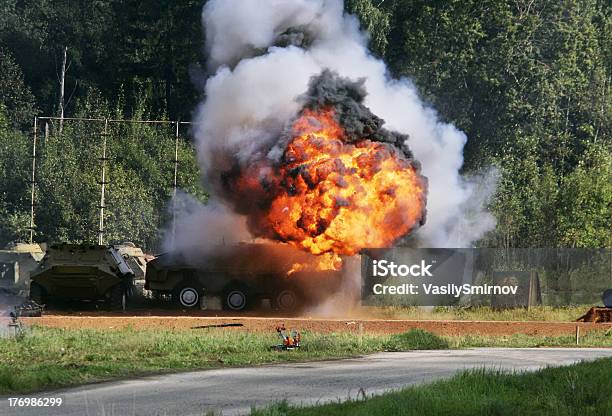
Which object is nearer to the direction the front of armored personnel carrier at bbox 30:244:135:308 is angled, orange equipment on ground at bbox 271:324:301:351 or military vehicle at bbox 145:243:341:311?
the orange equipment on ground

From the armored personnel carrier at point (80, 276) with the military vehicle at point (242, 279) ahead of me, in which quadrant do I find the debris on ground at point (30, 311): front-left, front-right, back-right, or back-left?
back-right

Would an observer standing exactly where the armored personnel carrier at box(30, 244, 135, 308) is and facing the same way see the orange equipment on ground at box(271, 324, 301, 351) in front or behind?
in front

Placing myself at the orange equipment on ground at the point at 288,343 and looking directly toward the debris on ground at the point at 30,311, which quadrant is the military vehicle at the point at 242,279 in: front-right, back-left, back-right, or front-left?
front-right
